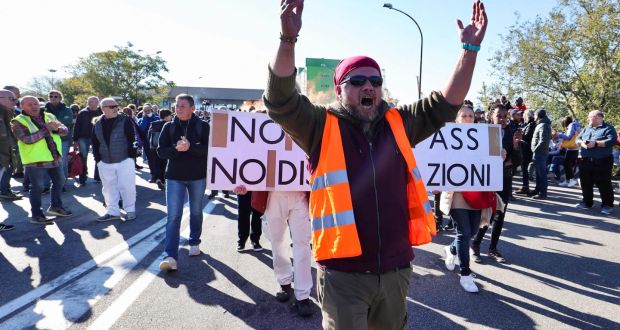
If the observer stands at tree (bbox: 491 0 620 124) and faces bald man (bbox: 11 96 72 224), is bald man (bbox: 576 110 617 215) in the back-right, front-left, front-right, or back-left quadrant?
front-left

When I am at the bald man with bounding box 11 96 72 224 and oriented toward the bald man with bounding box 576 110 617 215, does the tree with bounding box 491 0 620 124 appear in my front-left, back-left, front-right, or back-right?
front-left

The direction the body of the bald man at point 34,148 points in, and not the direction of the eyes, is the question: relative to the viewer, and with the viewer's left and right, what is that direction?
facing the viewer and to the right of the viewer

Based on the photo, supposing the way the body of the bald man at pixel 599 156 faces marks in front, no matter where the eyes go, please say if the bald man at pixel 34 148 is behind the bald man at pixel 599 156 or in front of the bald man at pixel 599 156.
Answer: in front

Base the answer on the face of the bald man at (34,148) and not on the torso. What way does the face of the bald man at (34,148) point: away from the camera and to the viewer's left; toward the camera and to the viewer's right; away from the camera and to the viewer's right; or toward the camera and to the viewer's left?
toward the camera and to the viewer's right

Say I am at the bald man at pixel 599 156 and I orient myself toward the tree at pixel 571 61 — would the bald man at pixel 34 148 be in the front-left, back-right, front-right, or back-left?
back-left

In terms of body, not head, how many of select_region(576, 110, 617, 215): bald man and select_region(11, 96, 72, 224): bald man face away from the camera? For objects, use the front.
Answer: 0

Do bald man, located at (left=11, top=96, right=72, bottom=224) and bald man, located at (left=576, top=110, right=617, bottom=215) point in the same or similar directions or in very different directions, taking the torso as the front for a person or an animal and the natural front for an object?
very different directions

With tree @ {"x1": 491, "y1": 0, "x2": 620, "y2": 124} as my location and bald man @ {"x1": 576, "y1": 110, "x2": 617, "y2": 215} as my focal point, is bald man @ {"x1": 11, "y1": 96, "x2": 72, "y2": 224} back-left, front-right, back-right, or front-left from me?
front-right
